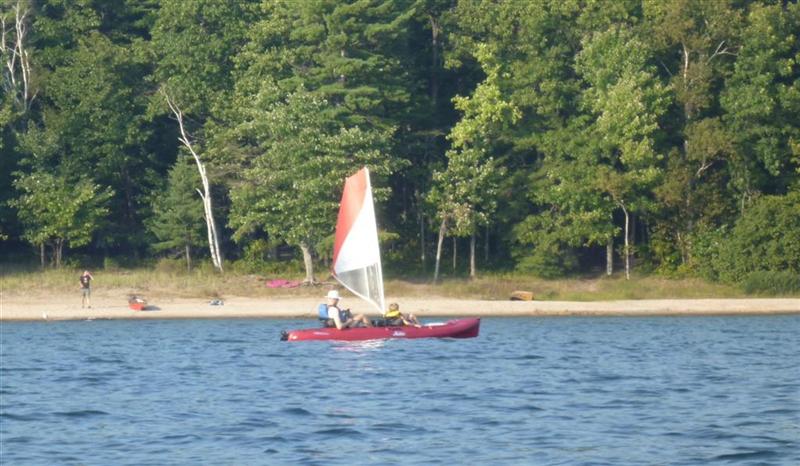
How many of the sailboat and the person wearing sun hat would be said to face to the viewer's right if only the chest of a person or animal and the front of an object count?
2

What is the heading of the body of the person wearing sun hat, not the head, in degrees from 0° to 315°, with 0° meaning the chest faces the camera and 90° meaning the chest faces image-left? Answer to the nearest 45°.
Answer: approximately 270°

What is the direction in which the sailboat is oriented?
to the viewer's right
